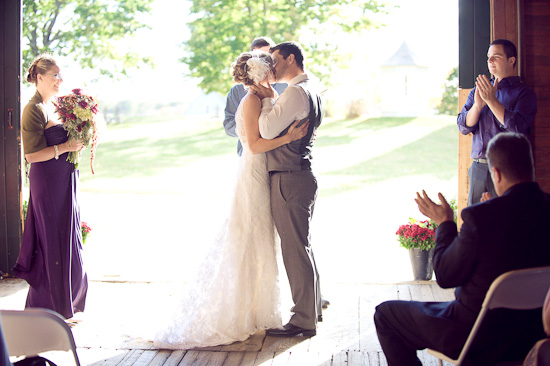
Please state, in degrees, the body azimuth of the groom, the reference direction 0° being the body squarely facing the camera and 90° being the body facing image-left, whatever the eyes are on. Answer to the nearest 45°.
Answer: approximately 90°

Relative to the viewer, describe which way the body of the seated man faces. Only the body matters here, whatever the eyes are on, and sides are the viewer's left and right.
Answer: facing away from the viewer and to the left of the viewer

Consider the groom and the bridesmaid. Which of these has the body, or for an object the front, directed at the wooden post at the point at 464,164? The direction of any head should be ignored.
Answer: the bridesmaid

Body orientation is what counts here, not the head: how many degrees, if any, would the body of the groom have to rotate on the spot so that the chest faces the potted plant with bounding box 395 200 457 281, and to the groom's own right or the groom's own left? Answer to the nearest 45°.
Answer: approximately 135° to the groom's own right

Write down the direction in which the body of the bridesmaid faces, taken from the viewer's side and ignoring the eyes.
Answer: to the viewer's right

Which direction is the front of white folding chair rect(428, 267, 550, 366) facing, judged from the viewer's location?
facing away from the viewer and to the left of the viewer

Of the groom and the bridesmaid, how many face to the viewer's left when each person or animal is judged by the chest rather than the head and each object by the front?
1

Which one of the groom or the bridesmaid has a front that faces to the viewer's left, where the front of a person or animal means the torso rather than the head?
the groom

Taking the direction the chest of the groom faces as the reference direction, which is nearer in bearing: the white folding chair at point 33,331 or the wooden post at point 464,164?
the white folding chair

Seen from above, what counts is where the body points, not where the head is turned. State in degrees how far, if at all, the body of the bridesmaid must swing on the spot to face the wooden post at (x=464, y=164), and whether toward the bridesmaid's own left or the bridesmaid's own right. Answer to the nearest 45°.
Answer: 0° — they already face it

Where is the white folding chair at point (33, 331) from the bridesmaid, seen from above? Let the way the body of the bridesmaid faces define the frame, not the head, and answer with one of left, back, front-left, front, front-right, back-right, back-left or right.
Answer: right

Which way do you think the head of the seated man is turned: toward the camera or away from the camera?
away from the camera

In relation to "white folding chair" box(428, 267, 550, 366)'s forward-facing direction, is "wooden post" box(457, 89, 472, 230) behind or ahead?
ahead

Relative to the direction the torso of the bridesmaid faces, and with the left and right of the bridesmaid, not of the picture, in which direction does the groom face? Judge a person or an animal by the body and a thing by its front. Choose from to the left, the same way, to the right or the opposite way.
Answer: the opposite way

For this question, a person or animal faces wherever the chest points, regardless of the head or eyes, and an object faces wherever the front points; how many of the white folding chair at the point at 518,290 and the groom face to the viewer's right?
0
